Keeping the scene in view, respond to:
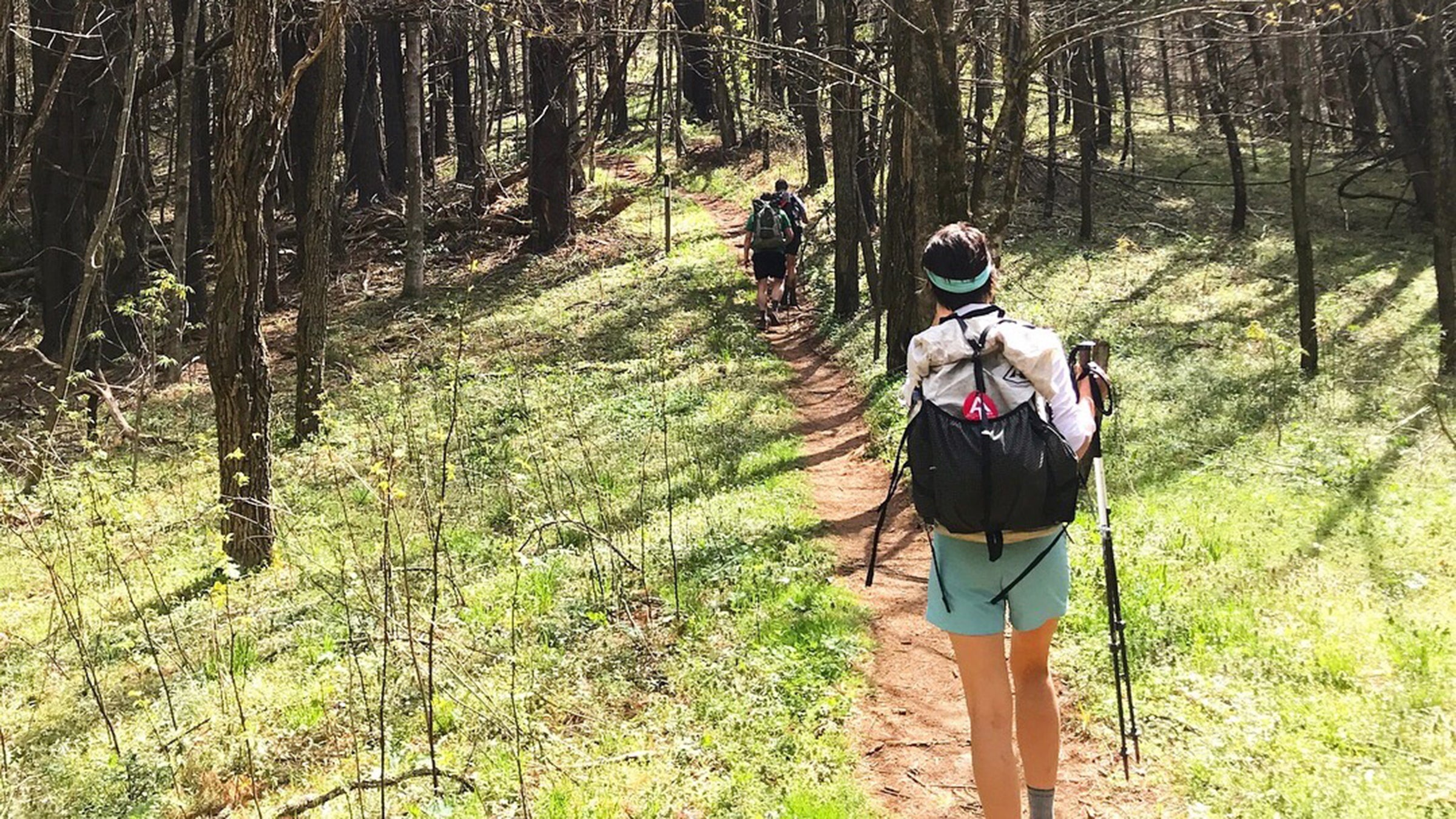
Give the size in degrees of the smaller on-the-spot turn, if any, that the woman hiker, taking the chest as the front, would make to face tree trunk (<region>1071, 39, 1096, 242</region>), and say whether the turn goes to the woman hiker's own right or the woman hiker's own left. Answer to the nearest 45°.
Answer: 0° — they already face it

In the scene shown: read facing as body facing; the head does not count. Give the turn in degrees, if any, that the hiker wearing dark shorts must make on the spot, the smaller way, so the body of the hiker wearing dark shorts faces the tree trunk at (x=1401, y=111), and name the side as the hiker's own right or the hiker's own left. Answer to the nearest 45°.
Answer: approximately 45° to the hiker's own right

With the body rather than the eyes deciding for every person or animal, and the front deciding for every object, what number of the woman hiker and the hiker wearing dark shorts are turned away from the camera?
2

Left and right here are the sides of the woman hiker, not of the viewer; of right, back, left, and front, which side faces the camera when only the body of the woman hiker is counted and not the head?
back

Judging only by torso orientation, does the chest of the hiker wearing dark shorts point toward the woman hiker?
no

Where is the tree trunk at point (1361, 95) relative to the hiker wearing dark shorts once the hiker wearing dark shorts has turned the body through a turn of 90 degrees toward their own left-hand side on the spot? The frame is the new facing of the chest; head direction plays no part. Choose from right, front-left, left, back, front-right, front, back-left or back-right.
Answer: back-right

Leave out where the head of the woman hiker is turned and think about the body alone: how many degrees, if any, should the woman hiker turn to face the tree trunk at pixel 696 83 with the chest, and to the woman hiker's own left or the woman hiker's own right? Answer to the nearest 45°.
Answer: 0° — they already face it

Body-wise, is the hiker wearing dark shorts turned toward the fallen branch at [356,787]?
no

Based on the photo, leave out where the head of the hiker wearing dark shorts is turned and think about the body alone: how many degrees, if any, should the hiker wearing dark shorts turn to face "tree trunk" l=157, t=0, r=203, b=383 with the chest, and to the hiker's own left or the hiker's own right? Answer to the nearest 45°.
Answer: approximately 90° to the hiker's own left

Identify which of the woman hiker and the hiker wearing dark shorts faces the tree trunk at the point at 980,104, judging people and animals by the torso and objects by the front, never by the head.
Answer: the woman hiker

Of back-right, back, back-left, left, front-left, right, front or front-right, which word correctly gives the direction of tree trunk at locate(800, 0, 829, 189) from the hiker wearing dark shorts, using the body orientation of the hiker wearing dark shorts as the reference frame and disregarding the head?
front

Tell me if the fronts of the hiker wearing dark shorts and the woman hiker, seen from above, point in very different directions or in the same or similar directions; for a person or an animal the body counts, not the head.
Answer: same or similar directions

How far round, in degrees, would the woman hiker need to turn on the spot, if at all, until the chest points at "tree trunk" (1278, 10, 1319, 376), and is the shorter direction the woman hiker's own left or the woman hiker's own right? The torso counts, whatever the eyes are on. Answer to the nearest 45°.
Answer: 0° — they already face it

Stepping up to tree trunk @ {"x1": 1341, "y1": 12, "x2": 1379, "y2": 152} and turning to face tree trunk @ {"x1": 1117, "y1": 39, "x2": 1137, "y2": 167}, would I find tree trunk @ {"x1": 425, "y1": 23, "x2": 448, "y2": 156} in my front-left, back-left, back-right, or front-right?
front-right

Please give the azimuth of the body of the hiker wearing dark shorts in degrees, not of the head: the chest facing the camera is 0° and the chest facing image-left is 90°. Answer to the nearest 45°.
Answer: approximately 180°
